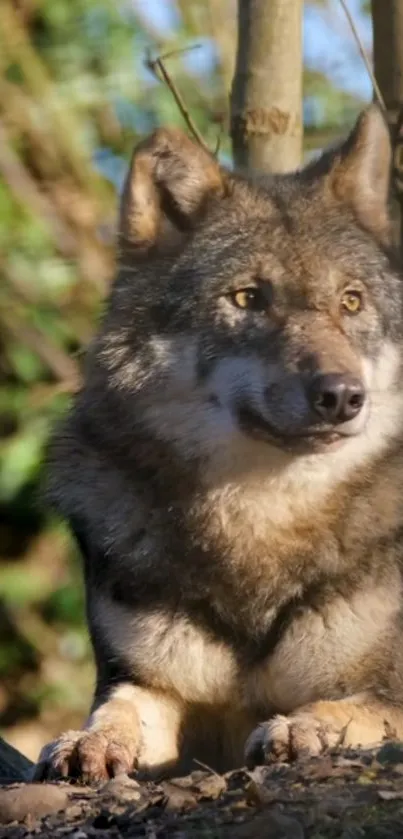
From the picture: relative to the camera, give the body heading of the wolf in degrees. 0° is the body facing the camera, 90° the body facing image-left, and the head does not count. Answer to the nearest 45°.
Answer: approximately 0°
